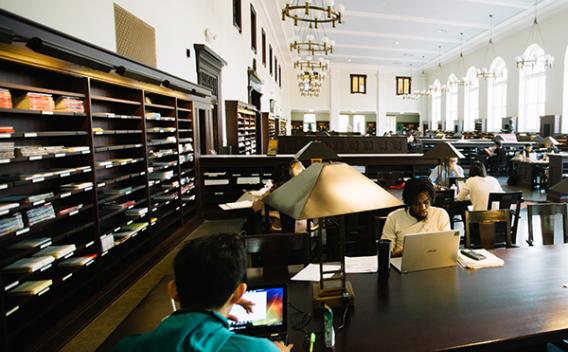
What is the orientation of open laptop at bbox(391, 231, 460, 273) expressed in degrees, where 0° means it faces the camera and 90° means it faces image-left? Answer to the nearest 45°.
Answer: approximately 135°

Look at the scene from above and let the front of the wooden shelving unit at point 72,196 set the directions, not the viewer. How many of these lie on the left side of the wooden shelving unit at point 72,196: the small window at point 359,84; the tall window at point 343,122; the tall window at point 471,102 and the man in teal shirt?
3

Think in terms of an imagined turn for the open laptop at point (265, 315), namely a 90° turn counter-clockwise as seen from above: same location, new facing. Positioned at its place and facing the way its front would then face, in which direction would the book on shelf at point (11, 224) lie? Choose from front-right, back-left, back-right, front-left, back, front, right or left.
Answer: back

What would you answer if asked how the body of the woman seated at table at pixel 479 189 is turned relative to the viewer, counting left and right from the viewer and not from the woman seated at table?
facing away from the viewer

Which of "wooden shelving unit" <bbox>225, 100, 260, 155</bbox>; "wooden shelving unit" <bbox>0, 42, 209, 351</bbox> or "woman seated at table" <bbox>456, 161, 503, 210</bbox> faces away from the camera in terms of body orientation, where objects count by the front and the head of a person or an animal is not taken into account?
the woman seated at table

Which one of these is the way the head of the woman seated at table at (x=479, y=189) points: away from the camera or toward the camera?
away from the camera

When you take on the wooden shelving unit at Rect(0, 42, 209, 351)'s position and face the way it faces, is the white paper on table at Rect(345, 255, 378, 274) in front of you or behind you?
in front

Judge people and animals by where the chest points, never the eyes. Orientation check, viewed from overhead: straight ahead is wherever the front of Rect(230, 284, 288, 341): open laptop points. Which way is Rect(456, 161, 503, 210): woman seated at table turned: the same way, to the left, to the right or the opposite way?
the opposite way

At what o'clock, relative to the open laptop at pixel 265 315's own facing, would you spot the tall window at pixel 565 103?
The tall window is roughly at 6 o'clock from the open laptop.

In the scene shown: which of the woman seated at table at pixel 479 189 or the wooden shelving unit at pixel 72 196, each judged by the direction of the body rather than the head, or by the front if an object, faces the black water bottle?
the wooden shelving unit

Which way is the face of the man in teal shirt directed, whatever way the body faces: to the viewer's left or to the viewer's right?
to the viewer's right
